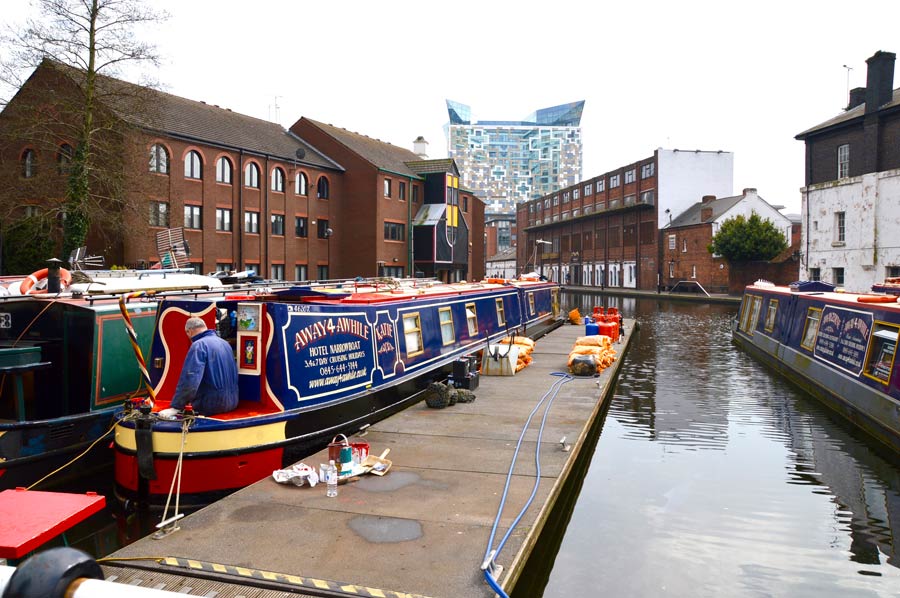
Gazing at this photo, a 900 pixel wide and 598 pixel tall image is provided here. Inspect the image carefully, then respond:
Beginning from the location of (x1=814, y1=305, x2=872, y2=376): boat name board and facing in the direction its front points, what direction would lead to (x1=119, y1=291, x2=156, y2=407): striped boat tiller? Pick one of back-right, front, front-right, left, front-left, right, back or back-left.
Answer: front

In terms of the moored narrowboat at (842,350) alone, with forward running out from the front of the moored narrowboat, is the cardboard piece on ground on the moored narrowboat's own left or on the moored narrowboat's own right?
on the moored narrowboat's own left

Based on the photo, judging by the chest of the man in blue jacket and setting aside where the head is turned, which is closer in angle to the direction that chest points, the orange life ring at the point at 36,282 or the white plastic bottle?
the orange life ring

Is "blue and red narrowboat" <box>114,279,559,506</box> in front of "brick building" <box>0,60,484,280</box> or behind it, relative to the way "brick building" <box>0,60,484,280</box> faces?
in front

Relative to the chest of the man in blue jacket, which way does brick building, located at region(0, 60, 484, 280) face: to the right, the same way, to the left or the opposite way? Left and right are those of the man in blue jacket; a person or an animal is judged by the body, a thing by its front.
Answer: the opposite way

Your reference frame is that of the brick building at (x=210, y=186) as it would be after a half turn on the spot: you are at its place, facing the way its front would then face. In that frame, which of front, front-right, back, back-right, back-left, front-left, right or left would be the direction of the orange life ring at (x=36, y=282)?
back-left

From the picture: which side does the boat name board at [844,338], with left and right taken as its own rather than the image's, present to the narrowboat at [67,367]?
front

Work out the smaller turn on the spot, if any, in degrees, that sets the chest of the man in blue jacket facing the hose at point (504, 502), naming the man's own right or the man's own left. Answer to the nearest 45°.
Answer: approximately 180°

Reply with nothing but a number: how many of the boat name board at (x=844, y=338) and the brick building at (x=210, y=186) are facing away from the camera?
0

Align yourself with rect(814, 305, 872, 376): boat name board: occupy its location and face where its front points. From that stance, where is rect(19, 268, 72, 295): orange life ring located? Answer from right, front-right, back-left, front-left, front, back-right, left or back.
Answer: front

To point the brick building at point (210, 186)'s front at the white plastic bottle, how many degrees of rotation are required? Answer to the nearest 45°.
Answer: approximately 45° to its right

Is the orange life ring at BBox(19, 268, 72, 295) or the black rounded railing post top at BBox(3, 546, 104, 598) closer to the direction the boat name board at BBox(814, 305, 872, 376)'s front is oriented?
the orange life ring

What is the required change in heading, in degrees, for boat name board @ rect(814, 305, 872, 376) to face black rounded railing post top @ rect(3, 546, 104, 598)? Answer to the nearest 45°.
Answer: approximately 45° to its left

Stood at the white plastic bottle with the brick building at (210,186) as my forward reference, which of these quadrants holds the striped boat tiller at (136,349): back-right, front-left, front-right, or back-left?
front-left

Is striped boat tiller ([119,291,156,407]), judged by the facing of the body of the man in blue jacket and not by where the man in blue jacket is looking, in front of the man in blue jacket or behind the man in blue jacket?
in front

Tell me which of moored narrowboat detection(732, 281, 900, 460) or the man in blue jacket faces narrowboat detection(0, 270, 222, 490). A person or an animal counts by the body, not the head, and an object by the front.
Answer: the man in blue jacket

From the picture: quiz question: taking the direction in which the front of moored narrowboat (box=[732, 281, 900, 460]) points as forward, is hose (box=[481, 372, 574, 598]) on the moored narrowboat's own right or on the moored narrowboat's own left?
on the moored narrowboat's own left

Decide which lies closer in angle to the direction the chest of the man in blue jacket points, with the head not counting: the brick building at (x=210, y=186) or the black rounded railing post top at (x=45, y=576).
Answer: the brick building

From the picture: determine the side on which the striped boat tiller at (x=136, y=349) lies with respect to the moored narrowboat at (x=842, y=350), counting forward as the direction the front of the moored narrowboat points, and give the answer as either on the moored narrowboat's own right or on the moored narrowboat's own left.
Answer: on the moored narrowboat's own left

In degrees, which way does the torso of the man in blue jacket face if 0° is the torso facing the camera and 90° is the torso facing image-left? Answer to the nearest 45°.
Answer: approximately 135°
